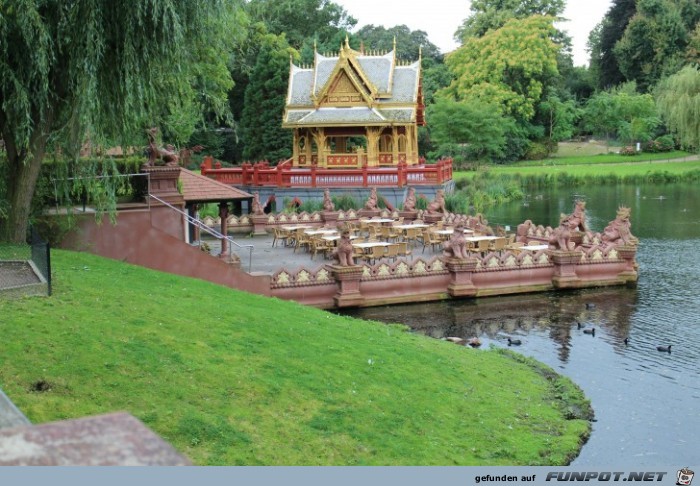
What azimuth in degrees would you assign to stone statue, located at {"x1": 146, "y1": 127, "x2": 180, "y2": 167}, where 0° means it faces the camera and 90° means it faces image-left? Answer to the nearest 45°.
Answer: approximately 90°
